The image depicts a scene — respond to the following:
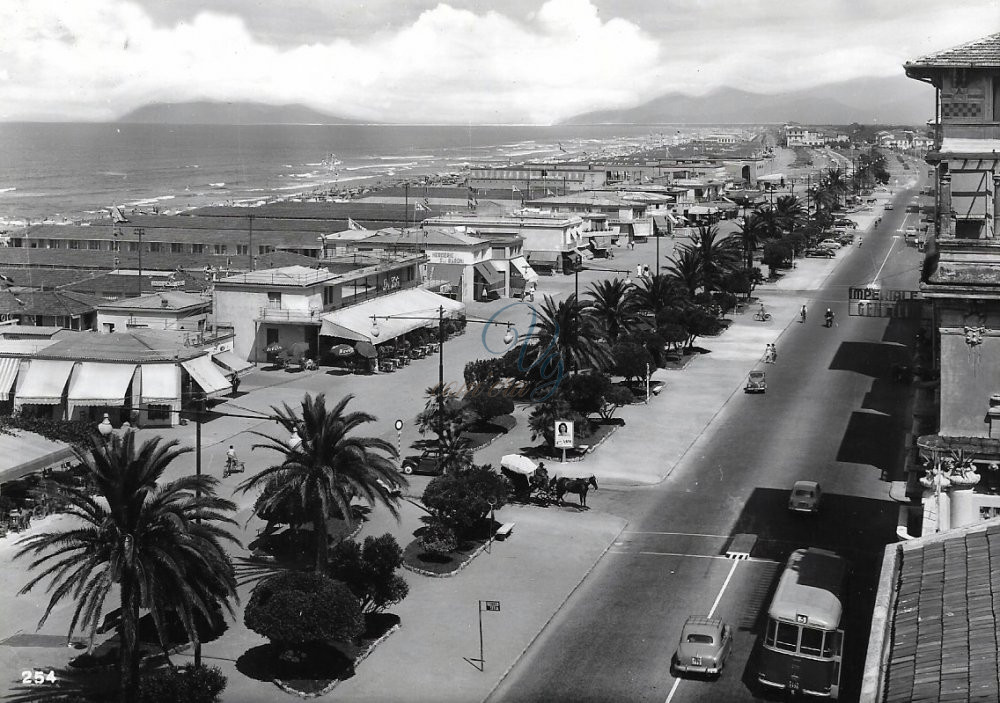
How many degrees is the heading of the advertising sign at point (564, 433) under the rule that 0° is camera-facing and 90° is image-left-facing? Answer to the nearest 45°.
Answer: approximately 0°

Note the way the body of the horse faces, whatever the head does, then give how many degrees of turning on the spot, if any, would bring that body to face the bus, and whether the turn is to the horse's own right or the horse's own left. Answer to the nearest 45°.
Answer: approximately 90° to the horse's own right

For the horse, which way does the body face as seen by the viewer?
to the viewer's right

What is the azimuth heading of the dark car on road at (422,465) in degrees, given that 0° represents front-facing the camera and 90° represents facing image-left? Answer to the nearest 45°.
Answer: approximately 90°

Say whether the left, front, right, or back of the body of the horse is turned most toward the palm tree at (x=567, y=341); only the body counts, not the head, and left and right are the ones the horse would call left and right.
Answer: left

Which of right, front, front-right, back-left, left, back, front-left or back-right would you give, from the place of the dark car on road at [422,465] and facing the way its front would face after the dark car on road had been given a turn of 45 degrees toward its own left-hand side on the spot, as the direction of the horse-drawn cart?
left

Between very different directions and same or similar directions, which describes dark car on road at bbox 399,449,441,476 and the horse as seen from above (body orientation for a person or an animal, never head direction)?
very different directions

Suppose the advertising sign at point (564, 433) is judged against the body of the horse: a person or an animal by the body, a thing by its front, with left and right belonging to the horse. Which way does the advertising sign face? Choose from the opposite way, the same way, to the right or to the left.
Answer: to the right

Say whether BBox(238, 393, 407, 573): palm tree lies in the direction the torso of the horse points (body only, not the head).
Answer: no

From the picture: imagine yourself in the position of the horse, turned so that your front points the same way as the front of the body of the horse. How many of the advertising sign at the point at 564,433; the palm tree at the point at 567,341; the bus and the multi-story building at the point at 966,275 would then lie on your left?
2
